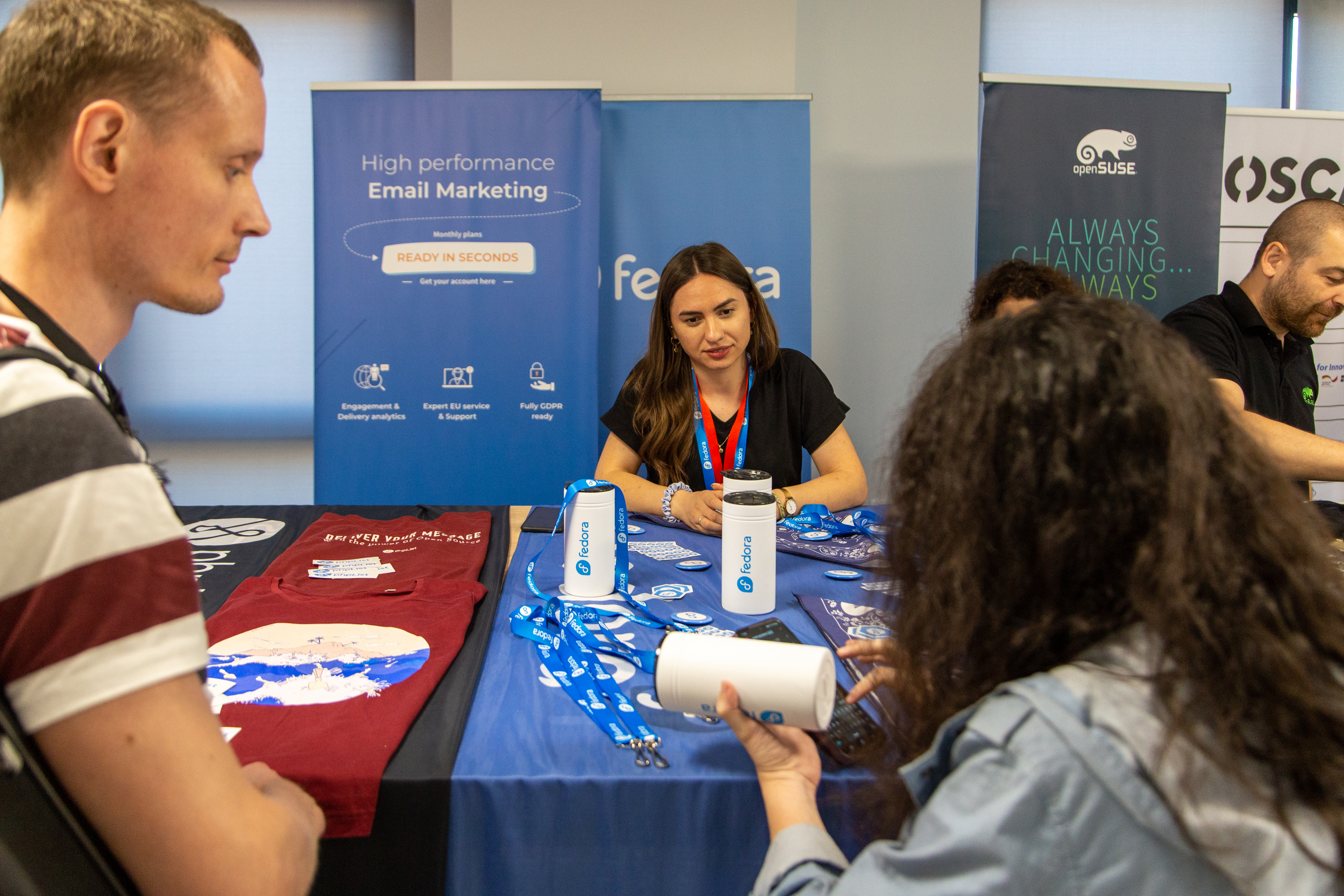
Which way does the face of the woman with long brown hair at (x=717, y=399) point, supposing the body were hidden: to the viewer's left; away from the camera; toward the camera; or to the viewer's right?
toward the camera

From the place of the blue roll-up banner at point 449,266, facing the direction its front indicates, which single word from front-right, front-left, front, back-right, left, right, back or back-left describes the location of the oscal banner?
left

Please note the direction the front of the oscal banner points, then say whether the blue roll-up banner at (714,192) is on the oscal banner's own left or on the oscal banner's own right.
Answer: on the oscal banner's own right

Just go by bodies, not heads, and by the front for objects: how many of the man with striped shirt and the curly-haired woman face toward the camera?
0

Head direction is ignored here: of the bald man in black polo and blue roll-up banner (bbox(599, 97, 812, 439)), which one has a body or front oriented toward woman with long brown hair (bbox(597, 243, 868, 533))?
the blue roll-up banner

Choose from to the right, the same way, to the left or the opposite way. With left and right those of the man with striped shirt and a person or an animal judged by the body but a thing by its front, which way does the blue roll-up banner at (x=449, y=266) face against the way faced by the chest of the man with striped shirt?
to the right

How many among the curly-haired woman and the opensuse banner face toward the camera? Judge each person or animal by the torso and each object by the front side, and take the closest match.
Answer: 1

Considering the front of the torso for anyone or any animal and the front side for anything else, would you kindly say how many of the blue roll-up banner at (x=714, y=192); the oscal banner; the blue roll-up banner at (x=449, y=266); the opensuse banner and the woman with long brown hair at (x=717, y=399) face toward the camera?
5

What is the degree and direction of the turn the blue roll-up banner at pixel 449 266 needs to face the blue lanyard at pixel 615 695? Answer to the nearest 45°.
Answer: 0° — it already faces it

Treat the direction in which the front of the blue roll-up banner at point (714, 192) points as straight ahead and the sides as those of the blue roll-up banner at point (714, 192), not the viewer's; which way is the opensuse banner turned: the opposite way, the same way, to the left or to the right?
the same way

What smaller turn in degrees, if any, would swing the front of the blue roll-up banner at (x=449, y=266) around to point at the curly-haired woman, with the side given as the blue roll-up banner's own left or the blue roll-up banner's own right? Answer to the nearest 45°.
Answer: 0° — it already faces them

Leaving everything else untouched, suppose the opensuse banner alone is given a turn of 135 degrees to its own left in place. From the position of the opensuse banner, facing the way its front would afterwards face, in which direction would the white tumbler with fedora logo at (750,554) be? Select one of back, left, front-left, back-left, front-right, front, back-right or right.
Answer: back-right

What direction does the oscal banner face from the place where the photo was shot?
facing the viewer

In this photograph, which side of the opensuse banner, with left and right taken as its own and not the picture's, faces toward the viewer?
front
